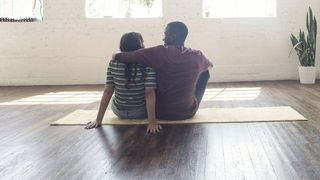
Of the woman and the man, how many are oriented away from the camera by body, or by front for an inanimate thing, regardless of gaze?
2

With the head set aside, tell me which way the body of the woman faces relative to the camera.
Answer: away from the camera

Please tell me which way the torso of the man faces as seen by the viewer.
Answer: away from the camera
